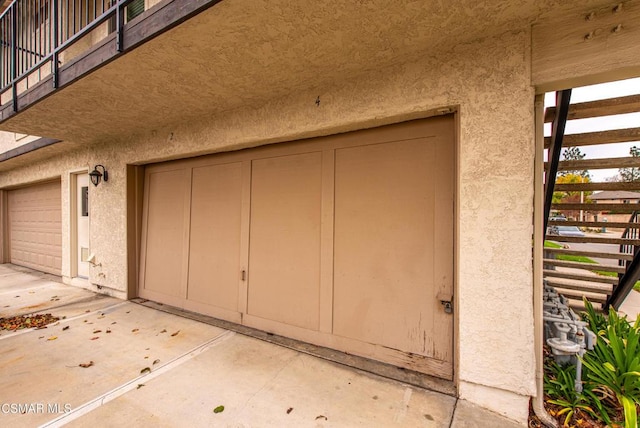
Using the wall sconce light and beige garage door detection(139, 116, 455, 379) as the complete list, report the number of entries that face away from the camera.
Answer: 0

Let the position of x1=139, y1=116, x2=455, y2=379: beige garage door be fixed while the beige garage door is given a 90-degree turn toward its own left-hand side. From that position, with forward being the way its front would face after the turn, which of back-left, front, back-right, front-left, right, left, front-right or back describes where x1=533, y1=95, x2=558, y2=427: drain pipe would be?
front

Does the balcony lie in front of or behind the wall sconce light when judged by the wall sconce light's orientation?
in front

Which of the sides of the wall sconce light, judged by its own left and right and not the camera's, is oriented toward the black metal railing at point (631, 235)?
left

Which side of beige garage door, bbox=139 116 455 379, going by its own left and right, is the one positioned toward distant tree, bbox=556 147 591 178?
back

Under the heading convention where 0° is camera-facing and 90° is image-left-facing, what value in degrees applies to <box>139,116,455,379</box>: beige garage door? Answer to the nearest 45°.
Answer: approximately 45°

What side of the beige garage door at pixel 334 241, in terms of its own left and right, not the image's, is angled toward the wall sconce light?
right

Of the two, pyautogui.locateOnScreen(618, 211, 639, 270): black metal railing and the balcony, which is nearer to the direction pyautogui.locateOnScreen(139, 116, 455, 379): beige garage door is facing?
the balcony

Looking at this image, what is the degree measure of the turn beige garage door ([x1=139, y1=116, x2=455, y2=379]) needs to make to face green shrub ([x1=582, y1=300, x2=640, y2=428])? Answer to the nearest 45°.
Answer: approximately 90° to its left

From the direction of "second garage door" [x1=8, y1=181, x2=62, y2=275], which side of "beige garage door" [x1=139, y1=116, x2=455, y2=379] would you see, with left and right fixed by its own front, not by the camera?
right

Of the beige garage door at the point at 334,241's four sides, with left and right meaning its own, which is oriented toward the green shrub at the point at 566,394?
left

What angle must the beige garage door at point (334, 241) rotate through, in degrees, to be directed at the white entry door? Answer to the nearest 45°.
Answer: approximately 90° to its right

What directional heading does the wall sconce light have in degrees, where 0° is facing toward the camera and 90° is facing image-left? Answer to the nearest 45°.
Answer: approximately 45°

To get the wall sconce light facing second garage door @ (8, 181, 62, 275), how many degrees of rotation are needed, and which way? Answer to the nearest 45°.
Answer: approximately 135° to its right
